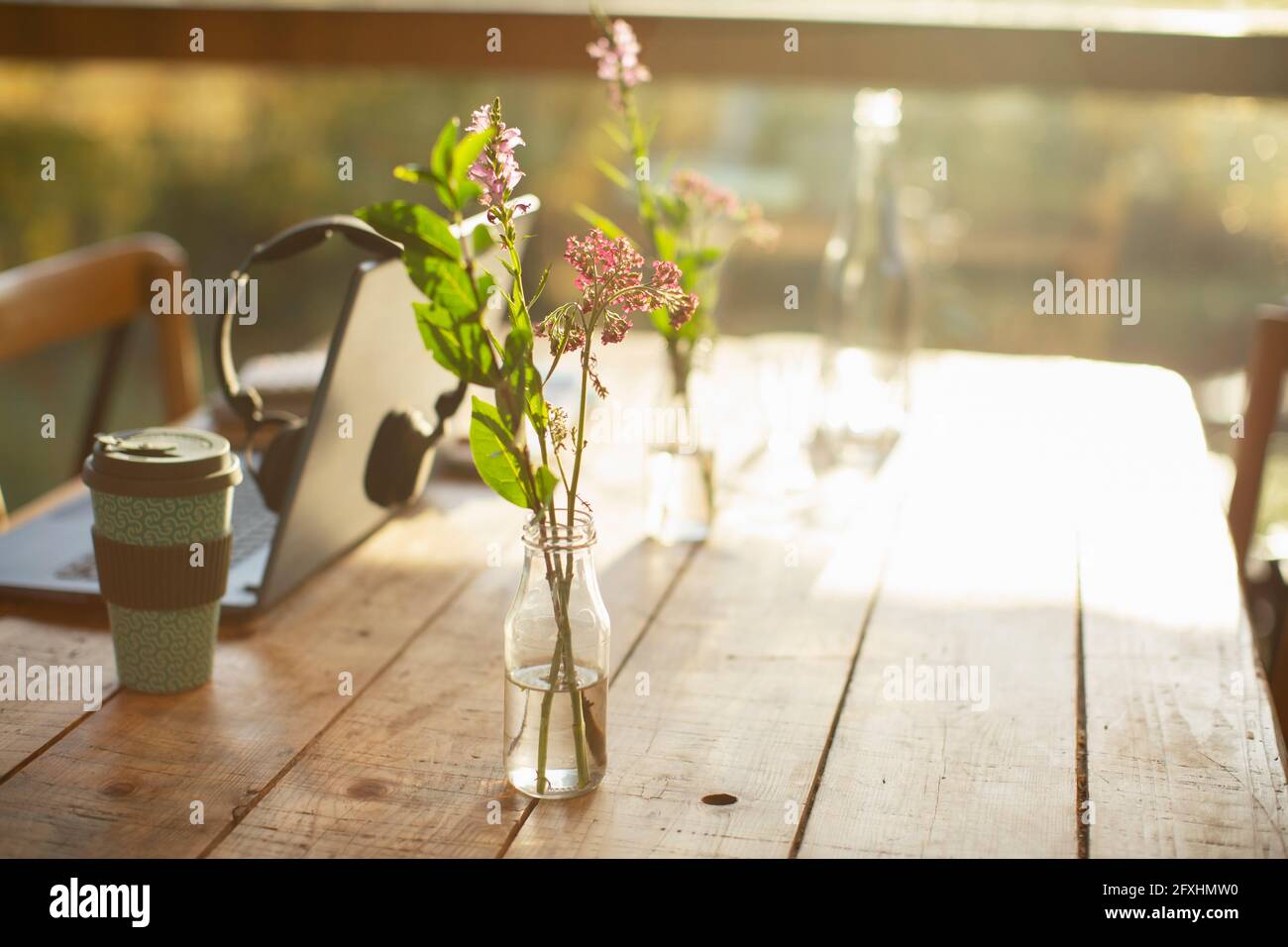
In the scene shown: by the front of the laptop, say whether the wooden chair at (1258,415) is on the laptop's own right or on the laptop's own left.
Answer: on the laptop's own right

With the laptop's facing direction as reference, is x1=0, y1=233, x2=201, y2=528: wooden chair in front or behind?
in front

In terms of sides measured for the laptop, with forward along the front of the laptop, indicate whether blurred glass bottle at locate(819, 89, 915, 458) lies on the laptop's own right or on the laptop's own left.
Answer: on the laptop's own right

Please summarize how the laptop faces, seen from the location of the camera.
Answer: facing away from the viewer and to the left of the viewer
